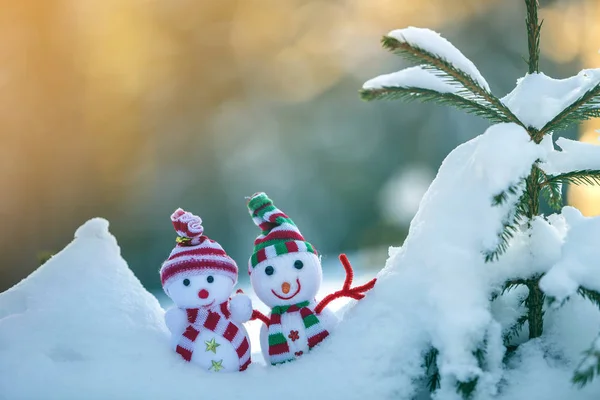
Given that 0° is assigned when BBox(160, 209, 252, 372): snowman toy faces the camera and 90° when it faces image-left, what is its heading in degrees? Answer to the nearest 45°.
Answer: approximately 0°

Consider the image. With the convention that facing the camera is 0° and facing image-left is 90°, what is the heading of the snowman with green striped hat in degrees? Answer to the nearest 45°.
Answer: approximately 0°

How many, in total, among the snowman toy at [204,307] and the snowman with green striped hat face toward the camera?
2
